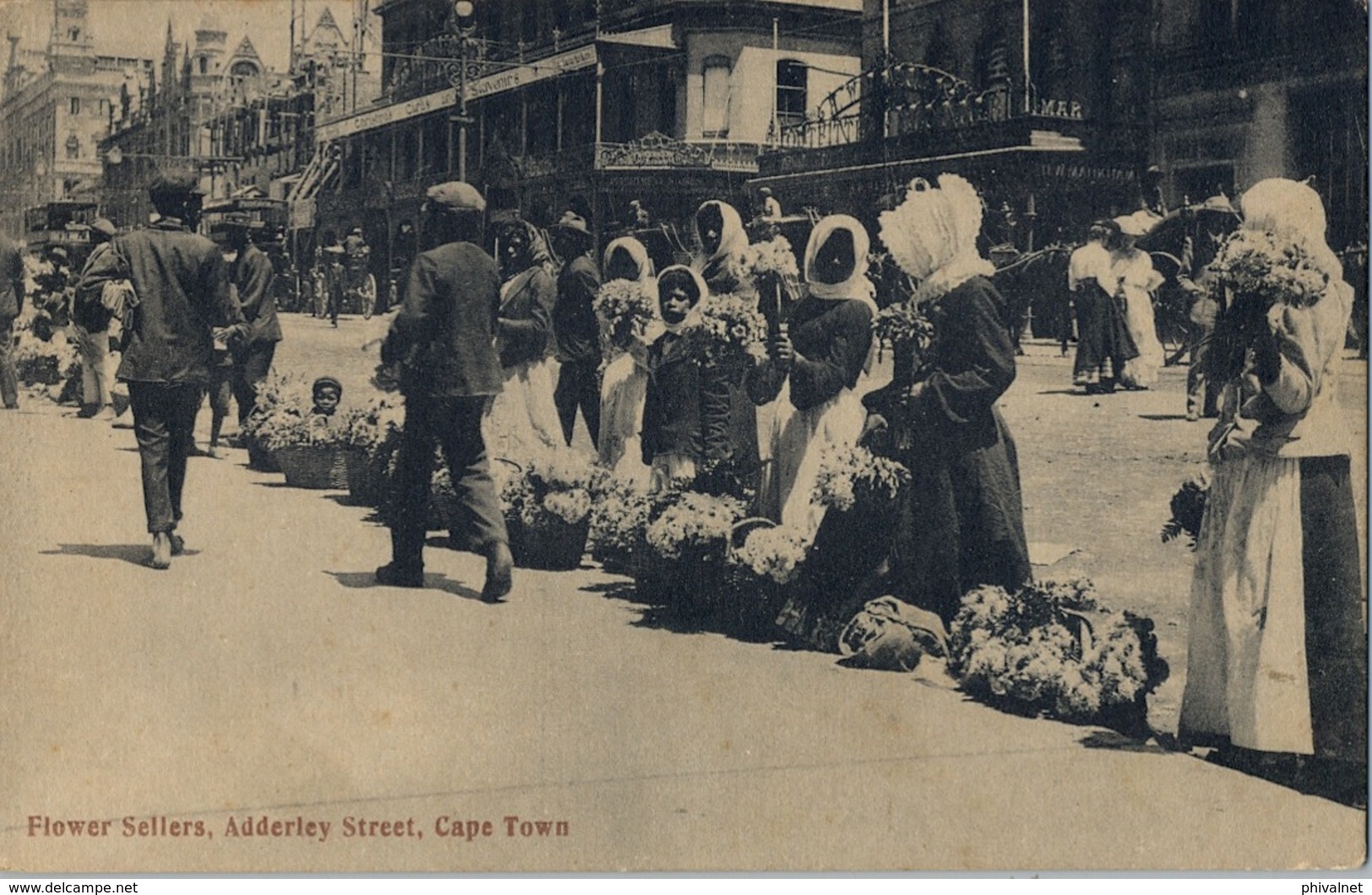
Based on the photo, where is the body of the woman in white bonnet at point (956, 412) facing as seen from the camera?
to the viewer's left

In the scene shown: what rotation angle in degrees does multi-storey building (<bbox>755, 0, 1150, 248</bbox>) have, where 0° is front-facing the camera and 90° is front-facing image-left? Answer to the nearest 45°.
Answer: approximately 45°

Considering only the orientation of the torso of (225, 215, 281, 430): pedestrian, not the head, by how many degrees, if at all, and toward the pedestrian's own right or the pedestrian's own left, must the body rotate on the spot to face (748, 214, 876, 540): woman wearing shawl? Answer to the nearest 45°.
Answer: approximately 135° to the pedestrian's own left

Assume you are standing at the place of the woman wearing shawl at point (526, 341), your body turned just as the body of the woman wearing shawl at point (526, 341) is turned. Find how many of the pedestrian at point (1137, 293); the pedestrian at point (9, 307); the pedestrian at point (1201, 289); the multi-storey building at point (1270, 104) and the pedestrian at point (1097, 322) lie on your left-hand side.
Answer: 4
